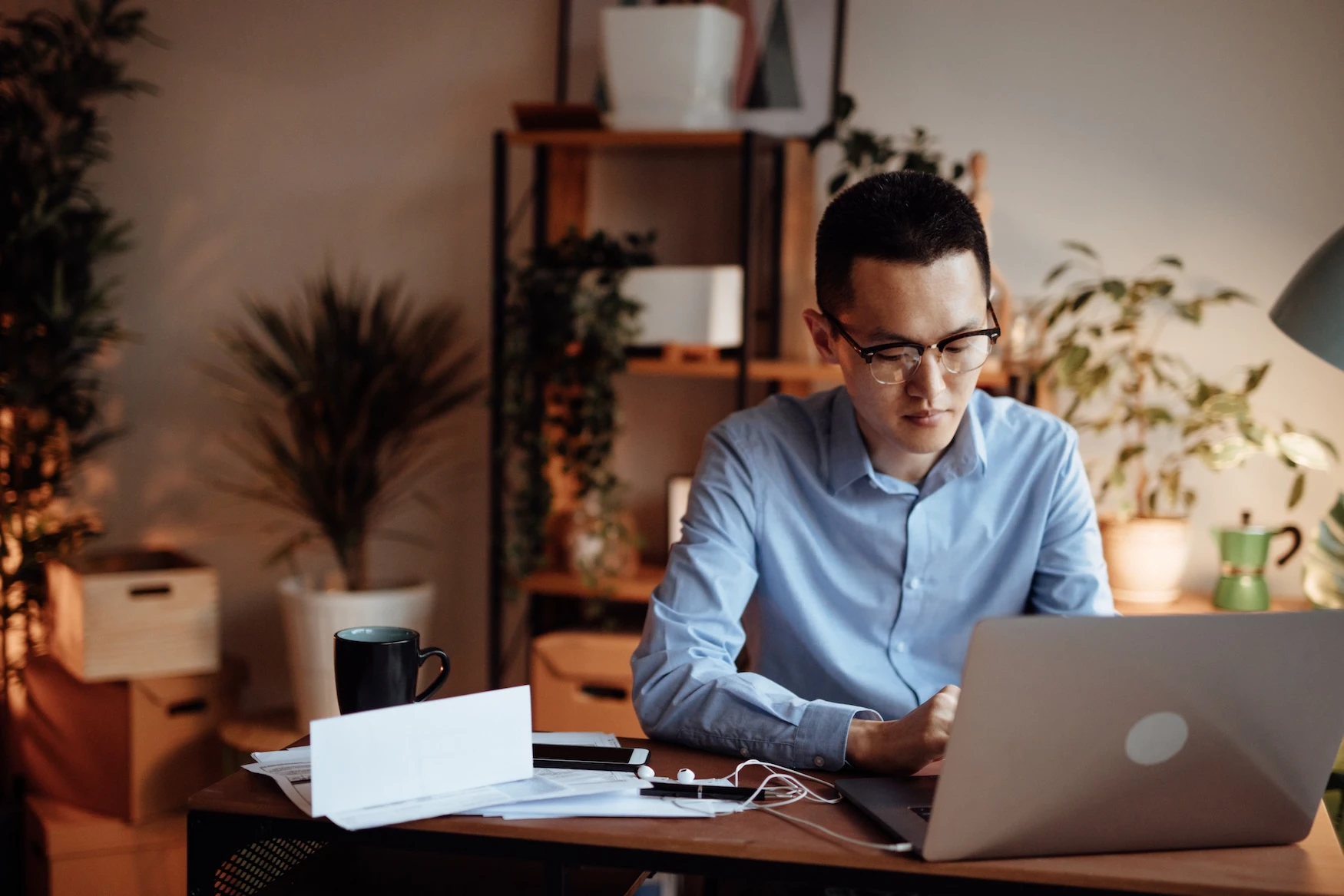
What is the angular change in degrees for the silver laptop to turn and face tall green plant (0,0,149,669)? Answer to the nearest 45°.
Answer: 0° — it already faces it

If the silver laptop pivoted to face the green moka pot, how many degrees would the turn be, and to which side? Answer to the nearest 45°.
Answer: approximately 45° to its right

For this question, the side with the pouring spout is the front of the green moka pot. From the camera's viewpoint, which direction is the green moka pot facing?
to the viewer's left

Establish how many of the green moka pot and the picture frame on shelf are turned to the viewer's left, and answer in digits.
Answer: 1

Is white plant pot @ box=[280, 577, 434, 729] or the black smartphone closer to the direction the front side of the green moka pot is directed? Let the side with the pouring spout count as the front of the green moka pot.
the white plant pot

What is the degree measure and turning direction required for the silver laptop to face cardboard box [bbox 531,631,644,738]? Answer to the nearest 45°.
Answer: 0° — it already faces it

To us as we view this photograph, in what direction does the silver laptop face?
facing away from the viewer and to the left of the viewer

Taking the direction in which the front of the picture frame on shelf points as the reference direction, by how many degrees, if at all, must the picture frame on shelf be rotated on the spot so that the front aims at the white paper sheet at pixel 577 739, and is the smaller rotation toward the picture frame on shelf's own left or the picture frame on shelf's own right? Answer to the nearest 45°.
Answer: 0° — it already faces it
